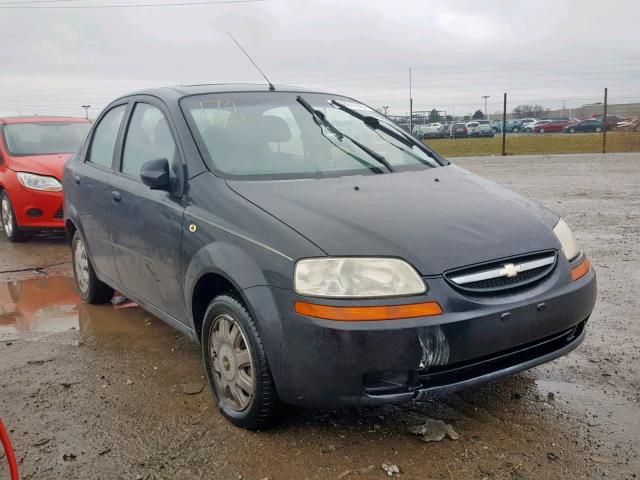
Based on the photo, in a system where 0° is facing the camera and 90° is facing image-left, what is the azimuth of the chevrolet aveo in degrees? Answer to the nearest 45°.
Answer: approximately 315°

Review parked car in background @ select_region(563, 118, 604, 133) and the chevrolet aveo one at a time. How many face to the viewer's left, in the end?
1

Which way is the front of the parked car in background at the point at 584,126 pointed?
to the viewer's left

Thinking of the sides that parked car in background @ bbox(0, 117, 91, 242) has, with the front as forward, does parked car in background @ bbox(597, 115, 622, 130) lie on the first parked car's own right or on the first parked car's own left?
on the first parked car's own left

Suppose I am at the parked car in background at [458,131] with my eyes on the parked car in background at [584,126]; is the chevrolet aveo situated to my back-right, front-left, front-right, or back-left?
back-right

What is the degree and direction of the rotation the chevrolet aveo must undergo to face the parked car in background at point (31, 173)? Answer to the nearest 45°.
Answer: approximately 180°

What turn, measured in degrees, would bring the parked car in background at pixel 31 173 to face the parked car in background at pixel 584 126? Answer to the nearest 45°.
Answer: approximately 90° to its left

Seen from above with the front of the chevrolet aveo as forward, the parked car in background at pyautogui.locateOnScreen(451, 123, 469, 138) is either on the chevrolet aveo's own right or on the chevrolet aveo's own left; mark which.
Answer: on the chevrolet aveo's own left
